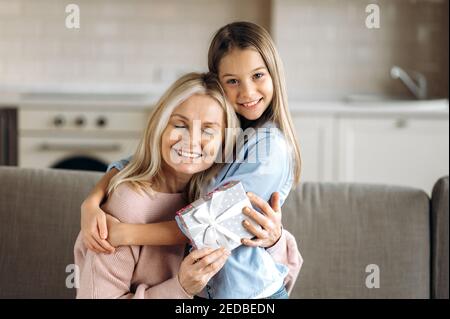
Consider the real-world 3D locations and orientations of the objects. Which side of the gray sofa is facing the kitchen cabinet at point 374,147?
back

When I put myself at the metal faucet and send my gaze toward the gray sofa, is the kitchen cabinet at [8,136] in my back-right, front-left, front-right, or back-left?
front-right

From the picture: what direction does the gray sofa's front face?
toward the camera

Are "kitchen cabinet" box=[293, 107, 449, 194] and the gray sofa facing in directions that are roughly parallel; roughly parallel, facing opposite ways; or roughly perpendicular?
roughly parallel

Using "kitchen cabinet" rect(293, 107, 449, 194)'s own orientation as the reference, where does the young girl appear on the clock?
The young girl is roughly at 12 o'clock from the kitchen cabinet.

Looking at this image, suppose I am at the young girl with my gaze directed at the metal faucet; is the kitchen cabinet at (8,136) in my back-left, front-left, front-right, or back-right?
front-left

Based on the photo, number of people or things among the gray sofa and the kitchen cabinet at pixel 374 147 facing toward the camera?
2

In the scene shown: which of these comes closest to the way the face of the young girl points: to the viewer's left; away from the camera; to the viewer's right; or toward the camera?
toward the camera

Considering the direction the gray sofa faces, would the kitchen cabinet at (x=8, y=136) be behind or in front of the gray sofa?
behind

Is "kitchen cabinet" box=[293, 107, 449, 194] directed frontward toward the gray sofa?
yes
